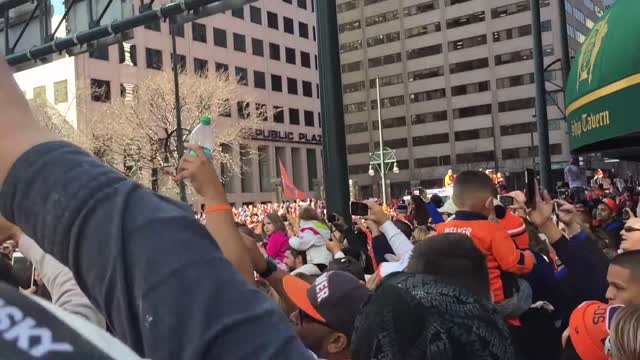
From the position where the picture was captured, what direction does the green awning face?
facing the viewer and to the left of the viewer
